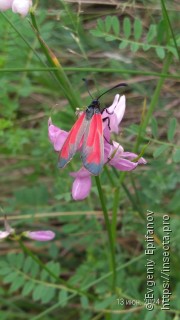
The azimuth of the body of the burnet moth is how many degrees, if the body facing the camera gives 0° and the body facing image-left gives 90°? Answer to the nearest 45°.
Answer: approximately 180°
